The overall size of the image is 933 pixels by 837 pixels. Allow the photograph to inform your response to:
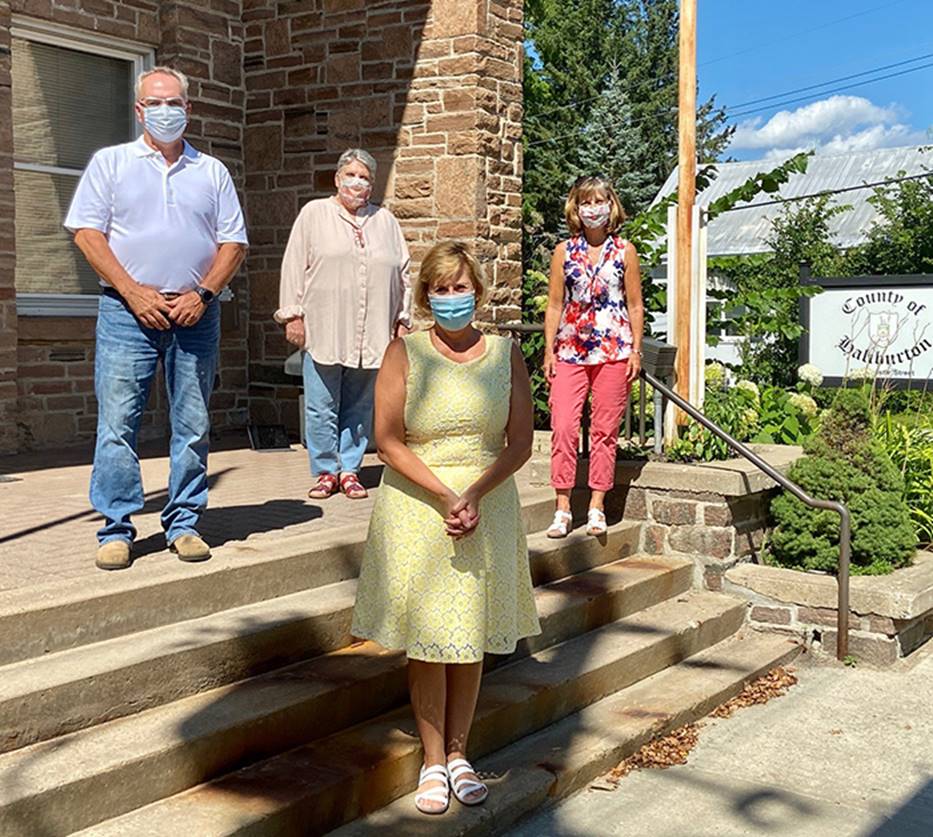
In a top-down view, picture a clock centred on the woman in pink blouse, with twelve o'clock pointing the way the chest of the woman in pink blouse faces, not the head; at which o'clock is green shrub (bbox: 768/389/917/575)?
The green shrub is roughly at 9 o'clock from the woman in pink blouse.

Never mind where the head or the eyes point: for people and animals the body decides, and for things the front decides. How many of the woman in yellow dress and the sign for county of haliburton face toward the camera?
2

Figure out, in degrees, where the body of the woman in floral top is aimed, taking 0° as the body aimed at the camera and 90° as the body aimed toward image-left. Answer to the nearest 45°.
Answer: approximately 0°

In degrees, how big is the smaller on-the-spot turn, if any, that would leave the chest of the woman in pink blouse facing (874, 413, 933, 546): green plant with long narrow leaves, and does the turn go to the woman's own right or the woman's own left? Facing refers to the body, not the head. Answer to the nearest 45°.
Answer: approximately 90° to the woman's own left

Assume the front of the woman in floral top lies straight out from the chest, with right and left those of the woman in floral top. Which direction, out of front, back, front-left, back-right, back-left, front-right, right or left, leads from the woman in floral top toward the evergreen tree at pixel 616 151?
back

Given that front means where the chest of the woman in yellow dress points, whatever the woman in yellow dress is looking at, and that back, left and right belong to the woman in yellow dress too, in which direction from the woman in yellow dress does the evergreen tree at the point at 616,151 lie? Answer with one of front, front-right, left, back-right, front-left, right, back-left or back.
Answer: back

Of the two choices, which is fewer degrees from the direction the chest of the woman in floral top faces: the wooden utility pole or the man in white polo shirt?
the man in white polo shirt

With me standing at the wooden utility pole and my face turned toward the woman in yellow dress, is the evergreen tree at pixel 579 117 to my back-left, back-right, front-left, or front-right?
back-right
